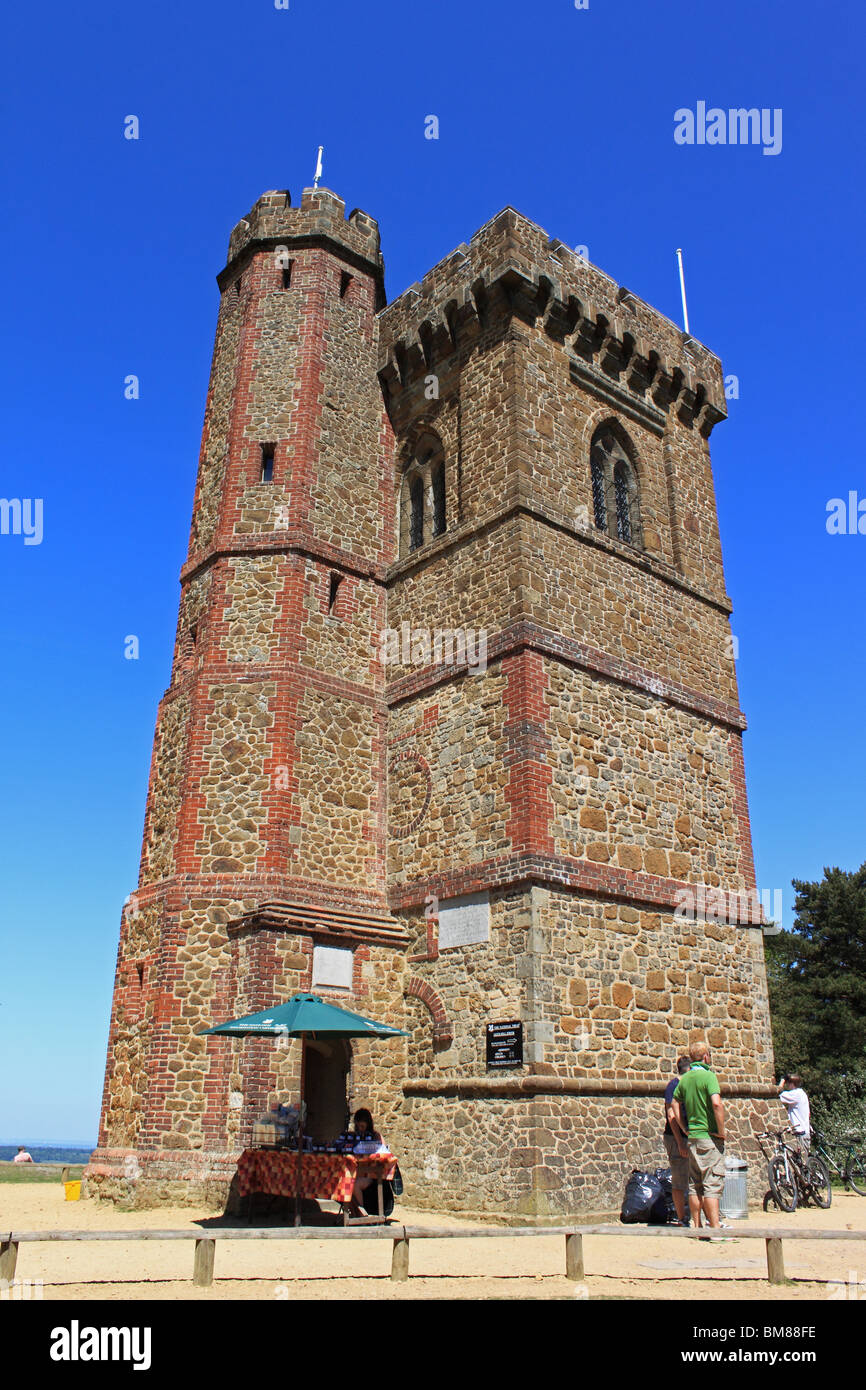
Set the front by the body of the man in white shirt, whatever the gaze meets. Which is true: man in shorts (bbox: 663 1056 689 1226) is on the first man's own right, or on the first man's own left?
on the first man's own left

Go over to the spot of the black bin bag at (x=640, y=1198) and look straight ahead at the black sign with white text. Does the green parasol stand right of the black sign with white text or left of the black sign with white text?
left

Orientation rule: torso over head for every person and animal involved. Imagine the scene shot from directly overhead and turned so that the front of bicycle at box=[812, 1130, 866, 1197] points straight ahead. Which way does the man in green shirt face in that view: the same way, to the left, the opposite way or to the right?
to the right

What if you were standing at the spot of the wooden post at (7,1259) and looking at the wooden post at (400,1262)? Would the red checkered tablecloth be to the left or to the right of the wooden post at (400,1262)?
left
